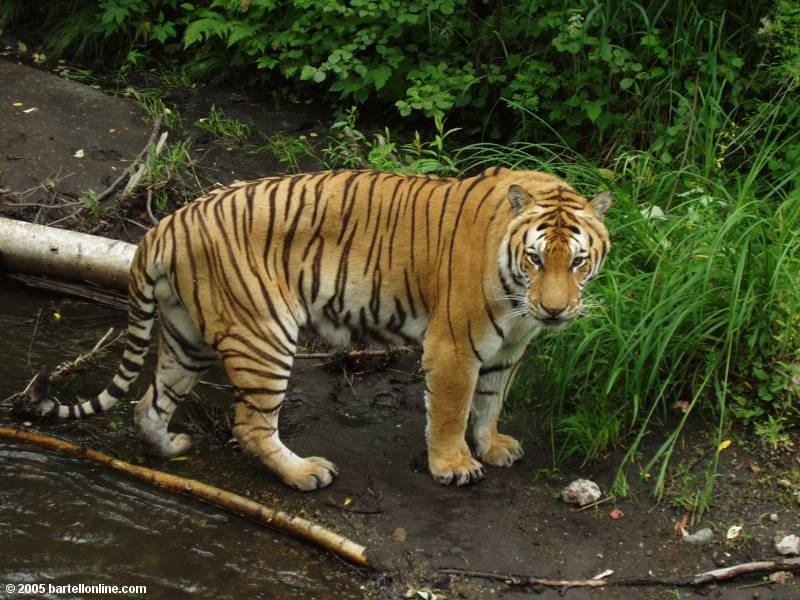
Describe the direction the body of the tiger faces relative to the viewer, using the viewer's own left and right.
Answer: facing to the right of the viewer

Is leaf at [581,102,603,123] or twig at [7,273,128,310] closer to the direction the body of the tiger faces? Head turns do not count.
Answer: the leaf

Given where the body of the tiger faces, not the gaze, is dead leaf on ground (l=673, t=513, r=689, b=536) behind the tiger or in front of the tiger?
in front

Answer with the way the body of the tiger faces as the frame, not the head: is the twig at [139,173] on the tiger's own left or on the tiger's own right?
on the tiger's own left

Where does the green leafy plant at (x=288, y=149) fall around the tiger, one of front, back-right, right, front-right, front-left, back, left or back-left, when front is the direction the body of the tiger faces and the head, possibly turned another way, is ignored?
left

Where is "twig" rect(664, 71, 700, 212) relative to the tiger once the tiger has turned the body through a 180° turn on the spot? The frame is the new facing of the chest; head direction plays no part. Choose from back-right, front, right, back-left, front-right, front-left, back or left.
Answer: back-right

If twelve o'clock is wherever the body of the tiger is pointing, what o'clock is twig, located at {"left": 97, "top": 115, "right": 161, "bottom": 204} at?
The twig is roughly at 8 o'clock from the tiger.

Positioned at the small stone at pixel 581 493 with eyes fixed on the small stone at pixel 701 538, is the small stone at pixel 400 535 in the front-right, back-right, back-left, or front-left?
back-right

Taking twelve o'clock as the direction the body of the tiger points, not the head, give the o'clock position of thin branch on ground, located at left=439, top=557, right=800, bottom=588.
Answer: The thin branch on ground is roughly at 1 o'clock from the tiger.

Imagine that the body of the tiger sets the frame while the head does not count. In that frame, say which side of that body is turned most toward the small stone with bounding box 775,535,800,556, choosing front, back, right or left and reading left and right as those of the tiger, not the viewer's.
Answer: front

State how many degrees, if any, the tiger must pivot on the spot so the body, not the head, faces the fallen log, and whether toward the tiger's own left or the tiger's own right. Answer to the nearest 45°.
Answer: approximately 135° to the tiger's own left
